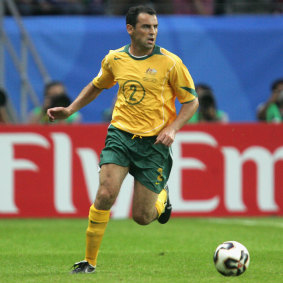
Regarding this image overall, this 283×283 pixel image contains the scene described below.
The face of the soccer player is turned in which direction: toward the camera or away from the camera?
toward the camera

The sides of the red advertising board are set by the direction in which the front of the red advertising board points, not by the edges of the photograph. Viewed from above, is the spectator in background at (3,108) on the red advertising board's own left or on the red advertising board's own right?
on the red advertising board's own right

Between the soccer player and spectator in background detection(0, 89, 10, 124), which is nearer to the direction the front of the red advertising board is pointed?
the soccer player

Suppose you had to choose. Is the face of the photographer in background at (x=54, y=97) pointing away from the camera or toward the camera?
toward the camera

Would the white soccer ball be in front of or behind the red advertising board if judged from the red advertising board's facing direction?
in front

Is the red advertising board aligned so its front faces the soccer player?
yes

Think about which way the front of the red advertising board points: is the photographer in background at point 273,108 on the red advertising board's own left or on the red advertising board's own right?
on the red advertising board's own left

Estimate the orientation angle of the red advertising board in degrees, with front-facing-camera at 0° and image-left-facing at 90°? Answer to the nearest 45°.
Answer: approximately 0°
